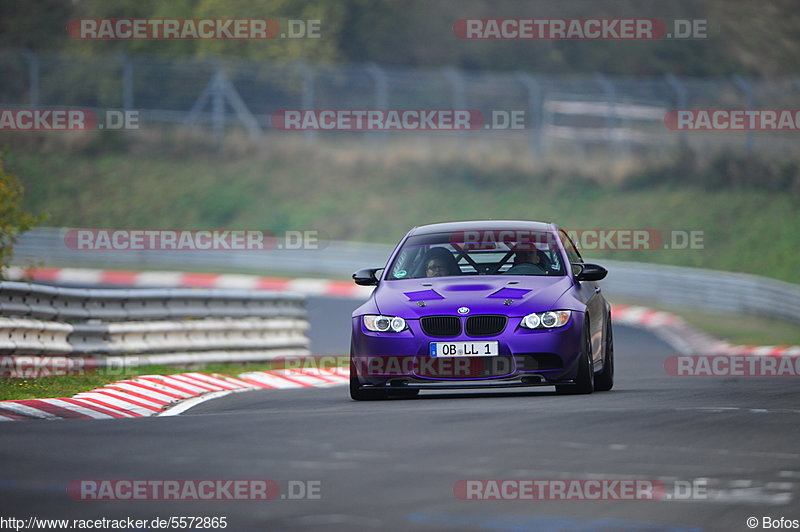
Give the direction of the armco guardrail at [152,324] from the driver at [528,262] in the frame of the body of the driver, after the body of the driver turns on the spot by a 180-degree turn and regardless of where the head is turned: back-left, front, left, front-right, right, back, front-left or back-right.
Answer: front-left

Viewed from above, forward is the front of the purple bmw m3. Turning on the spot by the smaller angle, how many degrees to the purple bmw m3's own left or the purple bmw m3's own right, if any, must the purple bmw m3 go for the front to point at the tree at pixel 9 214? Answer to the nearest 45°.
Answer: approximately 135° to the purple bmw m3's own right

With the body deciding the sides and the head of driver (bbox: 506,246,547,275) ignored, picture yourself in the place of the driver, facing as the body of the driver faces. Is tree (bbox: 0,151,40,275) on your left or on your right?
on your right

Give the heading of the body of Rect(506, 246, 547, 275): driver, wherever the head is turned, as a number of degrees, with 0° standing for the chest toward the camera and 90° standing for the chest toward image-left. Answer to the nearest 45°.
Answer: approximately 0°

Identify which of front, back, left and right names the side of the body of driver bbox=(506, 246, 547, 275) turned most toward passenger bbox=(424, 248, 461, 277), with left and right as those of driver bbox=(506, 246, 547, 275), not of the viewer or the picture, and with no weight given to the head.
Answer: right

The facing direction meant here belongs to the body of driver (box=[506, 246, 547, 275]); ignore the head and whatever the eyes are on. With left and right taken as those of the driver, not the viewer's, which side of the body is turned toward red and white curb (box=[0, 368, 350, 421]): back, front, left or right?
right

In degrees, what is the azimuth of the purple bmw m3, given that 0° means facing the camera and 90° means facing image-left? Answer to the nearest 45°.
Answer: approximately 0°

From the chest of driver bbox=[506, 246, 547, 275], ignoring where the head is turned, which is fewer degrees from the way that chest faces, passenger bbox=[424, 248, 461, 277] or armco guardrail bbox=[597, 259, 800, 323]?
the passenger

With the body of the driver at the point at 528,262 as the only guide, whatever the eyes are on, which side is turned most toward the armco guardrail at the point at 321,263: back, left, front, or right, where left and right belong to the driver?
back

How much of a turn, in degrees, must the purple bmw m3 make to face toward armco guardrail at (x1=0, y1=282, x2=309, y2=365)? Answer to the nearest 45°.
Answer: approximately 135° to its right

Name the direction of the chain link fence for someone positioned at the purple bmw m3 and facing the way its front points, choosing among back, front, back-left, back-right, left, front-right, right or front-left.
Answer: back
